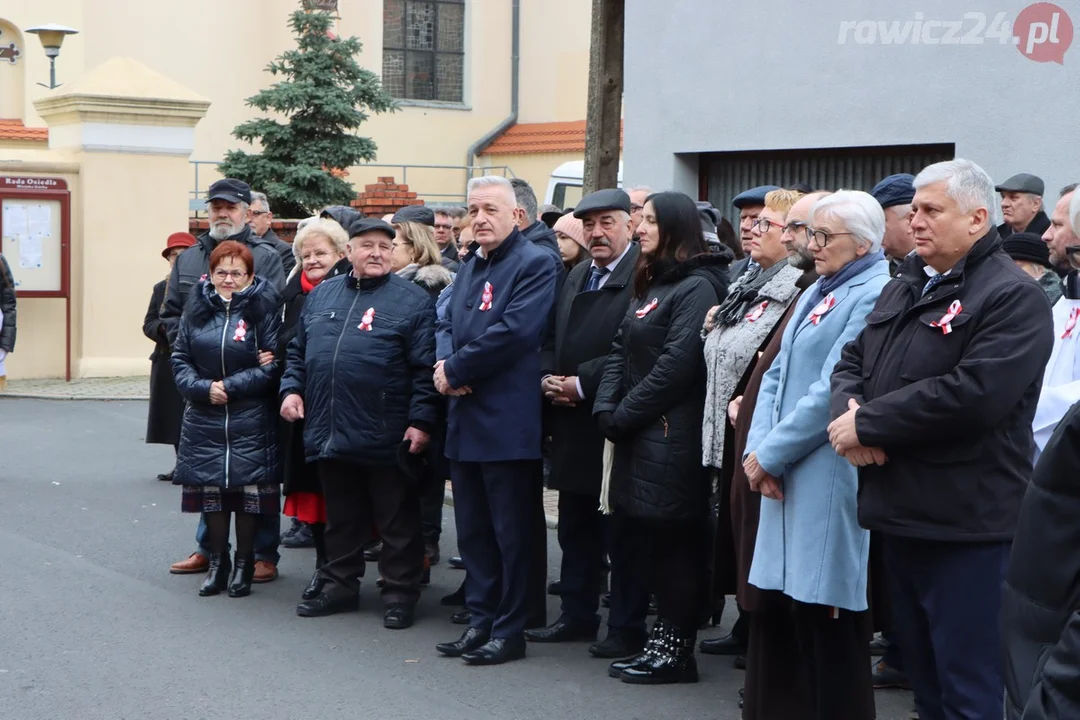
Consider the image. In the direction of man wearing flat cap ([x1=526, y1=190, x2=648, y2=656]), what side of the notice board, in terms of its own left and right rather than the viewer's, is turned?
front

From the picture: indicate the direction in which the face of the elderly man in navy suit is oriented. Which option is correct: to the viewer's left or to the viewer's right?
to the viewer's left

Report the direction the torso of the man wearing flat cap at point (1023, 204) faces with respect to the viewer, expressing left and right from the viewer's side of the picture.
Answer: facing the viewer and to the left of the viewer

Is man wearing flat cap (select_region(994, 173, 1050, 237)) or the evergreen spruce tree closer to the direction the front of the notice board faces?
the man wearing flat cap

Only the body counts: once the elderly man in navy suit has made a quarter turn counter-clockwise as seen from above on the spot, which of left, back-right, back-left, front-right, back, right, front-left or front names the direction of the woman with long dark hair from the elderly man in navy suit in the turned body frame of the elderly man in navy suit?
front

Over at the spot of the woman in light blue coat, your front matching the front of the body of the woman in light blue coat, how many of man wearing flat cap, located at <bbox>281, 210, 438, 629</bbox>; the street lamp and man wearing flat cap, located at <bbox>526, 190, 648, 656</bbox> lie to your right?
3

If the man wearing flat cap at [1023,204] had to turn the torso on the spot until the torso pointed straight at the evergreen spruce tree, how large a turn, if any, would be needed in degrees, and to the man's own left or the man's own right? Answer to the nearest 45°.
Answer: approximately 90° to the man's own right

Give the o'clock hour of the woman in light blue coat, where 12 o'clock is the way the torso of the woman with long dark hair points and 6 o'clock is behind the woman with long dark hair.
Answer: The woman in light blue coat is roughly at 8 o'clock from the woman with long dark hair.

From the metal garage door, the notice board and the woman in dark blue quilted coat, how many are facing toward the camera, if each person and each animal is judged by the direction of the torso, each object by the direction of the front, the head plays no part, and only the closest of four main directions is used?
3

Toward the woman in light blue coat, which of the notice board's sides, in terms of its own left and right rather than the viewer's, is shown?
front

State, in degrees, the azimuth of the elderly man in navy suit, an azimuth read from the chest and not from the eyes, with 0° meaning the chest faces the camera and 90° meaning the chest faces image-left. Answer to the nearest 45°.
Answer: approximately 45°

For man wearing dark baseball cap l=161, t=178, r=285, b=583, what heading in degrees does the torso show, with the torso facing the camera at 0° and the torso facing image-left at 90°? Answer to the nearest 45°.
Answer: approximately 0°
